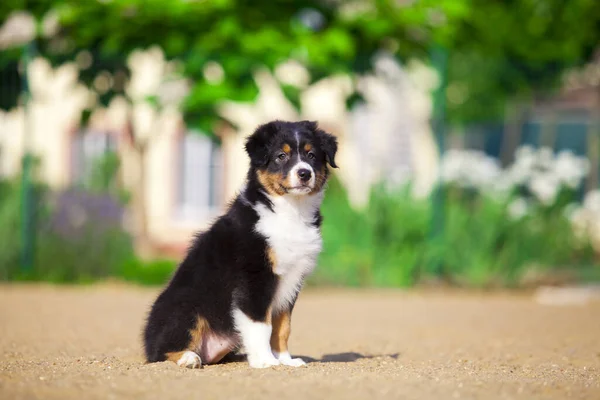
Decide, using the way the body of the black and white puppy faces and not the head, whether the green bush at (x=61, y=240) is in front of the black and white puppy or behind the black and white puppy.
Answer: behind

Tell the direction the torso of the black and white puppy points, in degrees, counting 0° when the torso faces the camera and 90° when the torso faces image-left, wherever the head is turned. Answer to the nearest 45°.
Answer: approximately 315°

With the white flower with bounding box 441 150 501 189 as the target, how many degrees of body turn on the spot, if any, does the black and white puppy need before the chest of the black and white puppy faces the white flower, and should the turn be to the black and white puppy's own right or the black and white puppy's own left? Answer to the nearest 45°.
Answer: approximately 90° to the black and white puppy's own left

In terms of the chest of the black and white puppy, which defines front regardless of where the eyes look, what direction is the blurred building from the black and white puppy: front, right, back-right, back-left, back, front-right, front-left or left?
back-left

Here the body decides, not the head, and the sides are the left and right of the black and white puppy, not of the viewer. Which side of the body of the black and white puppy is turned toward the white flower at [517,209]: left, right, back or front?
left
